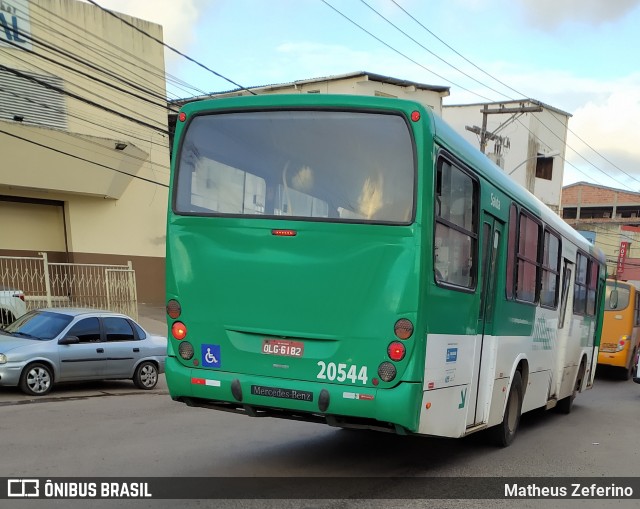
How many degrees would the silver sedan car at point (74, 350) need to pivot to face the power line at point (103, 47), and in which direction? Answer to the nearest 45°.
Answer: approximately 135° to its right

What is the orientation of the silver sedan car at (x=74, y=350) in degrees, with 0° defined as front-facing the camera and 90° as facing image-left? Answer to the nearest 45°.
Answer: approximately 45°

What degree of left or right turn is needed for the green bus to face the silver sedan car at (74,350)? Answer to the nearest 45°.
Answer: approximately 90° to its left

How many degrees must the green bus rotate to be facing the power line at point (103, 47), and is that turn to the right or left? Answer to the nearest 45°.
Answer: approximately 90° to its left

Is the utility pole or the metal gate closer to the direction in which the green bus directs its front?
the utility pole

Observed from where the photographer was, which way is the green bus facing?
facing away from the viewer and to the right of the viewer

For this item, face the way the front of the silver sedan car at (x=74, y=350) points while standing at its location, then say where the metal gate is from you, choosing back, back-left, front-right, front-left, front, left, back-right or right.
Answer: back-right

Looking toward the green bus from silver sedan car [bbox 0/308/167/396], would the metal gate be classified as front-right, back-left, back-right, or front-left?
back-left

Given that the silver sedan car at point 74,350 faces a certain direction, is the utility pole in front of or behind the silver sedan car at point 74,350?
behind
